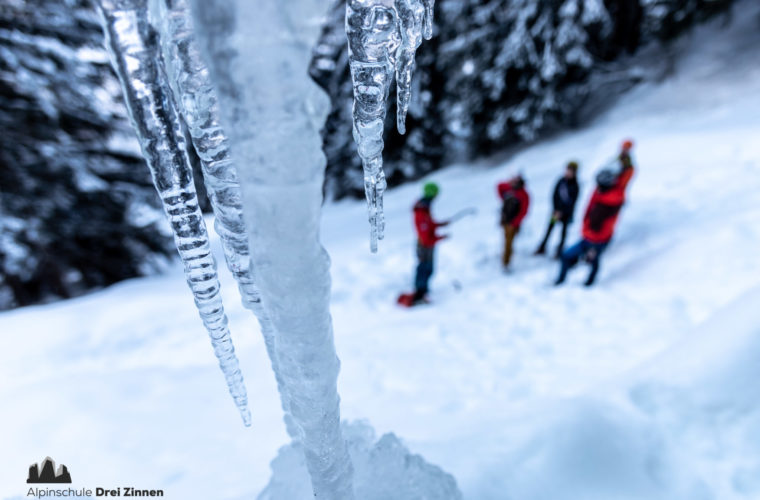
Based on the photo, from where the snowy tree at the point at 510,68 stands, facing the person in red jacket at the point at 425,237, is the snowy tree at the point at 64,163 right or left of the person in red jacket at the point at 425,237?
right

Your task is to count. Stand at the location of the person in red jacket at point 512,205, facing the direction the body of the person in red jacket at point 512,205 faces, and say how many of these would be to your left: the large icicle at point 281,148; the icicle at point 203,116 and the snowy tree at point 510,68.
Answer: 2

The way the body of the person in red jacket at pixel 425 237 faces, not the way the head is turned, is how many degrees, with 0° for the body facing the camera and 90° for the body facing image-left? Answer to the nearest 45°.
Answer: approximately 270°

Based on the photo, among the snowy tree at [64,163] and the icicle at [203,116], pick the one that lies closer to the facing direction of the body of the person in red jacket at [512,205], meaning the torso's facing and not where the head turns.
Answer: the snowy tree

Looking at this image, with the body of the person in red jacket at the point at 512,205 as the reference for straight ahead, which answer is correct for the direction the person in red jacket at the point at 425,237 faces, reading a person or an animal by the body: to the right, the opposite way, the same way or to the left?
the opposite way

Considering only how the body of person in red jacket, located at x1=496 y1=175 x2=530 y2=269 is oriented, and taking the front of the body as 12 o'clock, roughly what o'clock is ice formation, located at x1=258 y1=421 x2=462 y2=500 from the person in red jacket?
The ice formation is roughly at 6 o'clock from the person in red jacket.

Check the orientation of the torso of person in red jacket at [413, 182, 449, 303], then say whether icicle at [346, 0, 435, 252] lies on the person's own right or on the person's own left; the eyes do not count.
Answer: on the person's own right

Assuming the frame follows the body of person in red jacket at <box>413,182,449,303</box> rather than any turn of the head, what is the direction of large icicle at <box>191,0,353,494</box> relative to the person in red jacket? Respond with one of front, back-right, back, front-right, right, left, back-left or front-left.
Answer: right

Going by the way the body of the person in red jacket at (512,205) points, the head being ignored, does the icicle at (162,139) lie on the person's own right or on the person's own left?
on the person's own left

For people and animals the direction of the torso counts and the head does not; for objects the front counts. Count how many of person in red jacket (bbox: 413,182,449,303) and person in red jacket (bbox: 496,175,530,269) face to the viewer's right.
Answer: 1

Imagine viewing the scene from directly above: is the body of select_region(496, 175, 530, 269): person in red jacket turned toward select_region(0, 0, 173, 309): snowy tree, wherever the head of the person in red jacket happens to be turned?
yes

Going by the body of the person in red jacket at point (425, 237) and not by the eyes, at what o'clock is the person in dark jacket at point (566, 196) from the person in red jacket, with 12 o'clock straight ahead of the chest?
The person in dark jacket is roughly at 11 o'clock from the person in red jacket.
